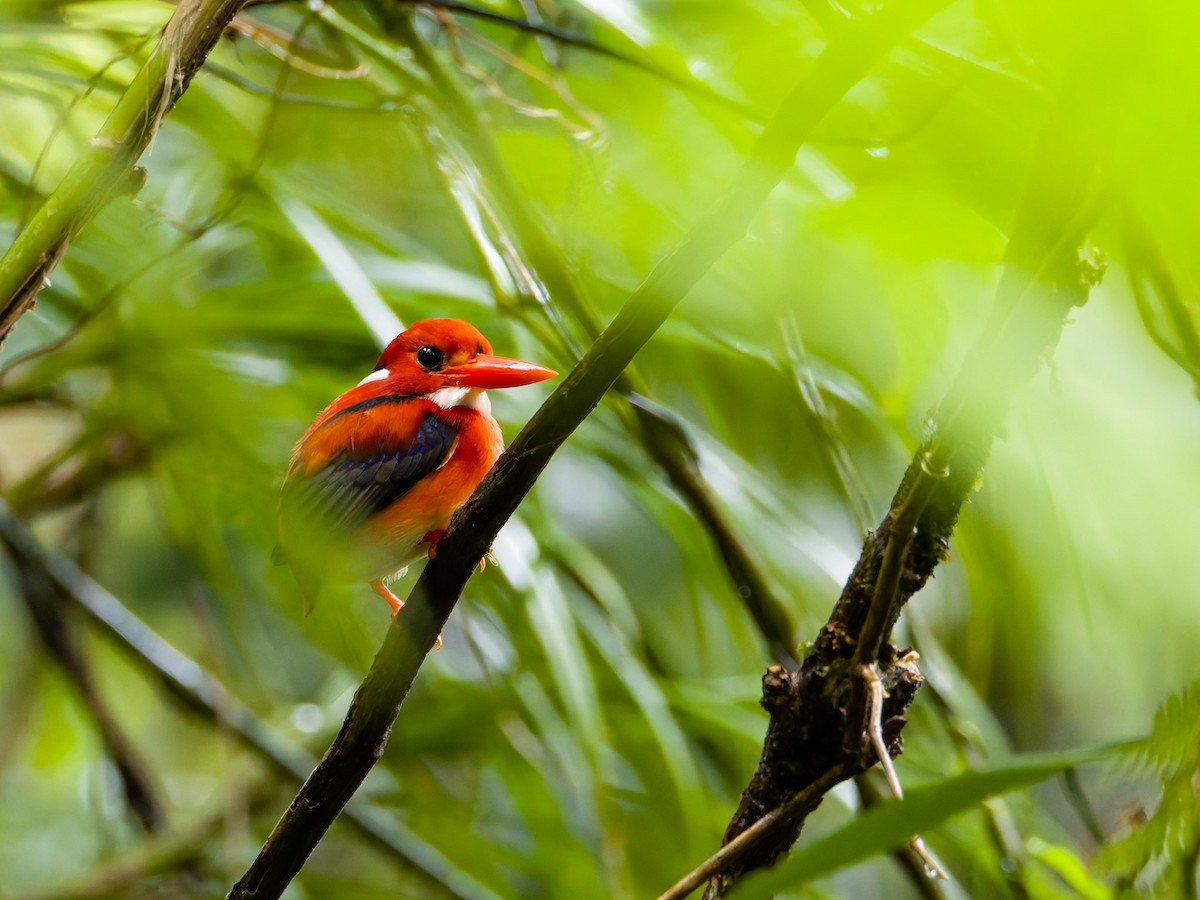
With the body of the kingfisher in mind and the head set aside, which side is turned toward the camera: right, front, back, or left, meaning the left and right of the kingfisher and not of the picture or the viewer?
right
